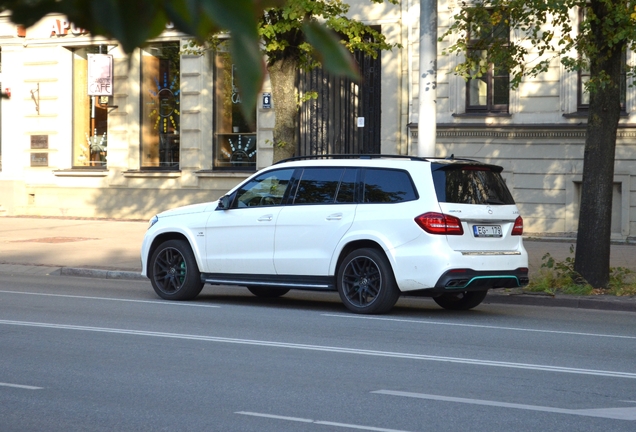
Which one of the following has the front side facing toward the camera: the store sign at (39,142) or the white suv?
the store sign

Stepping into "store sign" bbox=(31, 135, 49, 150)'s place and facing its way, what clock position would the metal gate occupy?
The metal gate is roughly at 10 o'clock from the store sign.

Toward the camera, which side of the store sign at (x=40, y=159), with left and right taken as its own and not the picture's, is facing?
front

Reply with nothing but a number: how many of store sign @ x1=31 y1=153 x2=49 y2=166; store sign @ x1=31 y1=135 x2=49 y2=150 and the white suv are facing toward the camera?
2

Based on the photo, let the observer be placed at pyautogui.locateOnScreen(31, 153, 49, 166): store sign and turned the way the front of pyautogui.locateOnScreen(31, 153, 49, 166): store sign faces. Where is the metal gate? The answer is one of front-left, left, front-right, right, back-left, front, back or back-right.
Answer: front-left

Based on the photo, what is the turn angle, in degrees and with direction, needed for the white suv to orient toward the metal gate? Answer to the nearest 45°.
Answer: approximately 45° to its right

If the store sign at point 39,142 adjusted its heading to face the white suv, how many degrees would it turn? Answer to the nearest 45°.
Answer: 0° — it already faces it

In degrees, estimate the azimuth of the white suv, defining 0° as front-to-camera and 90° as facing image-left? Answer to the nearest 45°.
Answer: approximately 135°

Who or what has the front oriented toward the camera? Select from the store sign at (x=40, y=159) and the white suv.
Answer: the store sign

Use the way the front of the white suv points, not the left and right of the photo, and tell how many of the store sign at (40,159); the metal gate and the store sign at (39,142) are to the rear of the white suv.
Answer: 0

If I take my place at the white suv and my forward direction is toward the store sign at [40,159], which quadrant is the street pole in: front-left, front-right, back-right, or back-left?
front-right

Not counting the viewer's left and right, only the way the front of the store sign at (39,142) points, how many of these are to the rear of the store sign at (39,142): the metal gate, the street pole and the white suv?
0

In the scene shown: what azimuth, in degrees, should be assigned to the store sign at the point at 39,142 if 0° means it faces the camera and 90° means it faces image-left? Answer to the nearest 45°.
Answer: approximately 0°

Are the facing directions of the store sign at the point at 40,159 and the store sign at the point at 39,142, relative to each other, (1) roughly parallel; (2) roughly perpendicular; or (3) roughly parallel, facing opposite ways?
roughly parallel
